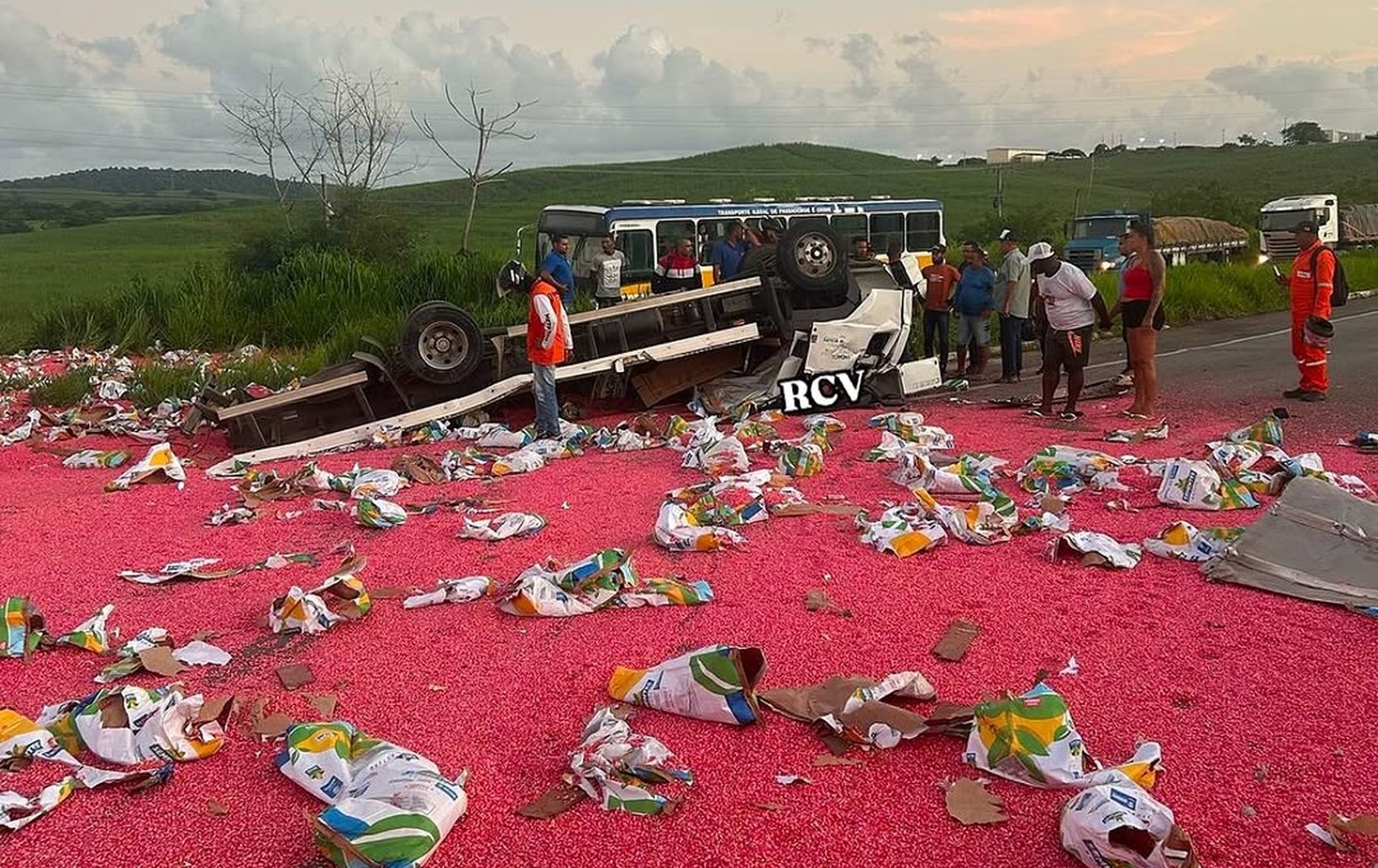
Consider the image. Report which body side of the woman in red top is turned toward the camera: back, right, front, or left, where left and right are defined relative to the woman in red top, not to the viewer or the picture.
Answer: left

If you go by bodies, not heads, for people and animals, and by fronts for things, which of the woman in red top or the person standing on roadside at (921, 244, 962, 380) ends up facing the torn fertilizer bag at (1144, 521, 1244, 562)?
the person standing on roadside

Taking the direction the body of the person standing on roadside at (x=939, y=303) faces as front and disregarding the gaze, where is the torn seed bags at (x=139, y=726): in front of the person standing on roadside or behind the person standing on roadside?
in front

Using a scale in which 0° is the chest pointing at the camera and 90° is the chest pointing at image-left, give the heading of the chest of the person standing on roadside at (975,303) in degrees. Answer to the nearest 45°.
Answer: approximately 45°

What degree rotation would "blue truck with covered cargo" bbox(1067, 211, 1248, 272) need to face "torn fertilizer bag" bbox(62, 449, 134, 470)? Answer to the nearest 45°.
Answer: approximately 45° to its left

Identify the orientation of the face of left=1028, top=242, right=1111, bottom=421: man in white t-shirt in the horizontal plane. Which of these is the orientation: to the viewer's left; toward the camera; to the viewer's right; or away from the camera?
to the viewer's left

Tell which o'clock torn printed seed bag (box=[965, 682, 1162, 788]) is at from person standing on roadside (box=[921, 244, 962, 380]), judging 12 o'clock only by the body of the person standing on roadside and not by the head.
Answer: The torn printed seed bag is roughly at 12 o'clock from the person standing on roadside.

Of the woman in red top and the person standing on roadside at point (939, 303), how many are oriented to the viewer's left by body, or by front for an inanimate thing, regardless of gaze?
1

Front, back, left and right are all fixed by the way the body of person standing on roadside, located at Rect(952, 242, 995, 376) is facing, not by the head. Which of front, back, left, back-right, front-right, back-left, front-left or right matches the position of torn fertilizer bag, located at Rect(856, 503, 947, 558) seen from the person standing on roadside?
front-left

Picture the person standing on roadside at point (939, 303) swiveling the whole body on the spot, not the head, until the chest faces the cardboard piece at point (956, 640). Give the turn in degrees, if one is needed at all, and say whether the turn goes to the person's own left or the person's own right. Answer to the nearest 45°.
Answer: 0° — they already face it

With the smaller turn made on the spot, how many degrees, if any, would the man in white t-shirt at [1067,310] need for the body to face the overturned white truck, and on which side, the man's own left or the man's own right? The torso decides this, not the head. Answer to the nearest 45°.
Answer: approximately 45° to the man's own right

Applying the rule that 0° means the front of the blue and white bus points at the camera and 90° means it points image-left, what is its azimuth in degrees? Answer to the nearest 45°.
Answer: approximately 45°

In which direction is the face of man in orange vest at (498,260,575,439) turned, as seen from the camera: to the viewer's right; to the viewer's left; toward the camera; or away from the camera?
to the viewer's left

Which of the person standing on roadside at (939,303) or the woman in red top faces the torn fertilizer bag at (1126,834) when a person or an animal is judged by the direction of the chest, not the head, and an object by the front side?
the person standing on roadside
